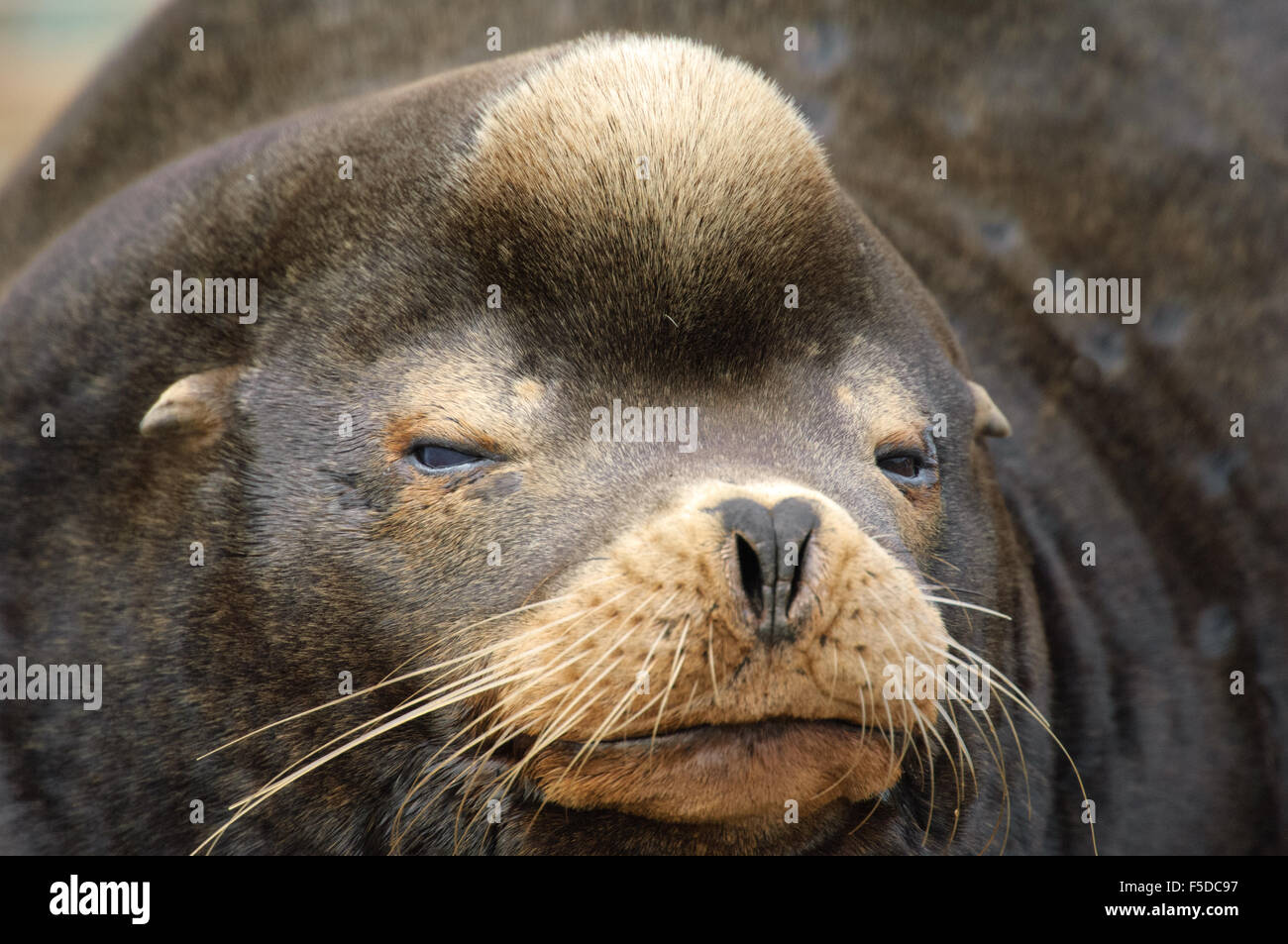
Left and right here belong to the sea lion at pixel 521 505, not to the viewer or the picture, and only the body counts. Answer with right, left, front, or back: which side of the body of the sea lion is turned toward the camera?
front
